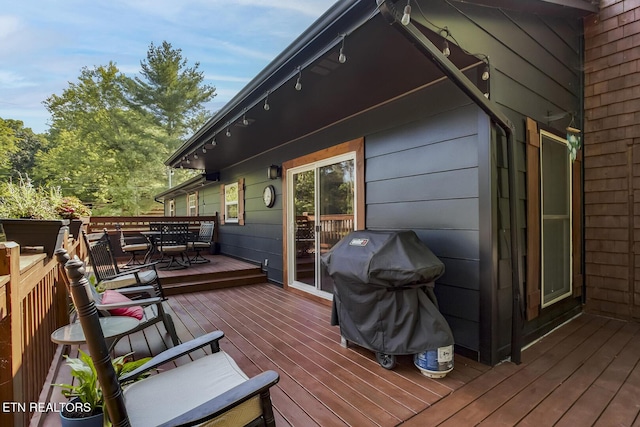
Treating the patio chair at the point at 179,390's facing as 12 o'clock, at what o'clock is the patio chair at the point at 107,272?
the patio chair at the point at 107,272 is roughly at 10 o'clock from the patio chair at the point at 179,390.

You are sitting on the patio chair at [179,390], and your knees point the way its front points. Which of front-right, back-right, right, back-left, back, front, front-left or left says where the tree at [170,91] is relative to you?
front-left

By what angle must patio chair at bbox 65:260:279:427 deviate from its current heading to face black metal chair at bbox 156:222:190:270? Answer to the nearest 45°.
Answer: approximately 45° to its left

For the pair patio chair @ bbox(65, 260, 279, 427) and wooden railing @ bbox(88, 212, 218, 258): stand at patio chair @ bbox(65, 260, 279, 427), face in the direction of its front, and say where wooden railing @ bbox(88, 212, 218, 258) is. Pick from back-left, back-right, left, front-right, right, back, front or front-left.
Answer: front-left

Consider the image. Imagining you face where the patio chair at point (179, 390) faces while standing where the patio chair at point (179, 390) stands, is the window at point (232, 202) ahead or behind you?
ahead

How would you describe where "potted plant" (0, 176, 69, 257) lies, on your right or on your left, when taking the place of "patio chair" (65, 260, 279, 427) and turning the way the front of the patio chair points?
on your left

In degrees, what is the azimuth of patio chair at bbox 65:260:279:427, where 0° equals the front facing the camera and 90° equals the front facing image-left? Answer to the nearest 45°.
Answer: approximately 225°

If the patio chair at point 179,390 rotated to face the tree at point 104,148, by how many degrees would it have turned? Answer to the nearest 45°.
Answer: approximately 45° to its left
